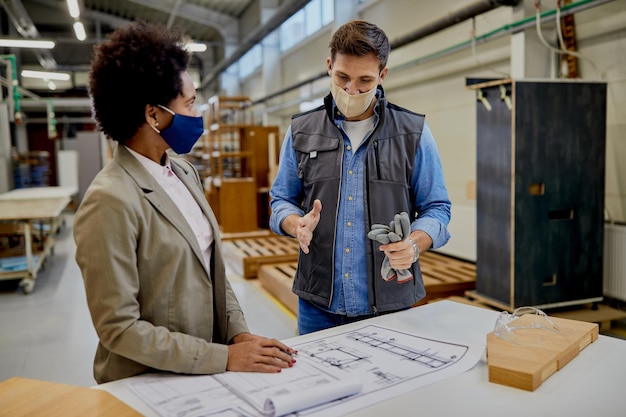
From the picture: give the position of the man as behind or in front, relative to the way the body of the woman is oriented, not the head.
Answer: in front

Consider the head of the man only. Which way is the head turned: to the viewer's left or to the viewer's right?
to the viewer's left

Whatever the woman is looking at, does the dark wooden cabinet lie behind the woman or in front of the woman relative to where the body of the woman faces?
in front

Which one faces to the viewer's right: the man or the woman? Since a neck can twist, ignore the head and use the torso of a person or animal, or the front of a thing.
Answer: the woman

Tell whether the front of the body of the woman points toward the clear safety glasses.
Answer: yes

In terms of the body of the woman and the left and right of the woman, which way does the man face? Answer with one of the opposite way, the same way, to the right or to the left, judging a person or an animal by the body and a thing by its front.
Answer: to the right

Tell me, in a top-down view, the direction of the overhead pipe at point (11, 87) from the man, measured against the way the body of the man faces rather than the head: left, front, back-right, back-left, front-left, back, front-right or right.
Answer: back-right

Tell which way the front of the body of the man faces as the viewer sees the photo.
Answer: toward the camera

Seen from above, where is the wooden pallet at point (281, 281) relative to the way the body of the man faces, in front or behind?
behind

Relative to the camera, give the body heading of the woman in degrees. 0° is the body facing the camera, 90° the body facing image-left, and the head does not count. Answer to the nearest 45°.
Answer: approximately 270°

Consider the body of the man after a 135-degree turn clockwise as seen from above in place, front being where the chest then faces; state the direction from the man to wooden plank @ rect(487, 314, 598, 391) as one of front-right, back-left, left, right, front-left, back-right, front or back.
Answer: back

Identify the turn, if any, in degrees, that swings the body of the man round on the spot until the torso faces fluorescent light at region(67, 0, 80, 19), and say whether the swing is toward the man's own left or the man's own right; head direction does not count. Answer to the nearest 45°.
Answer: approximately 135° to the man's own right

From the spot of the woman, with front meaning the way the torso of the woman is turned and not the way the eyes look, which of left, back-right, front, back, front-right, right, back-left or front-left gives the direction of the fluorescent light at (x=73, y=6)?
left

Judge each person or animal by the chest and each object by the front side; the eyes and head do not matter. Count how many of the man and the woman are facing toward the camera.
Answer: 1
